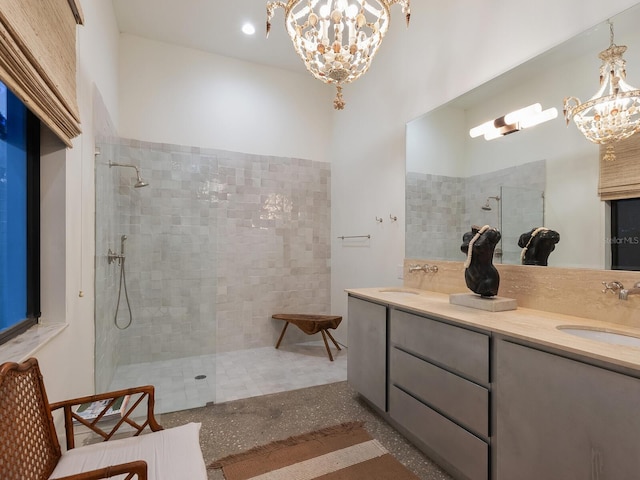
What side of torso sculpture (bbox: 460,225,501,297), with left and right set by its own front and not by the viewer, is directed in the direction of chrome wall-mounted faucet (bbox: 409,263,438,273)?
right

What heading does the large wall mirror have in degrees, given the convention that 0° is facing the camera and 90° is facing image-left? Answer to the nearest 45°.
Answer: approximately 45°

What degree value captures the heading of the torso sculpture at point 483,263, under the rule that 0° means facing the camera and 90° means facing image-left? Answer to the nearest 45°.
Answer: approximately 45°

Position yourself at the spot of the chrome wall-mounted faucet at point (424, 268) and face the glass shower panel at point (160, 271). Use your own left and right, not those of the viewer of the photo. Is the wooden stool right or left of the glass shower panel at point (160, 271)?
right

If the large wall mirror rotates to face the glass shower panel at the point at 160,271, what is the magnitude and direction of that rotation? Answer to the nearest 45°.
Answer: approximately 45° to its right
